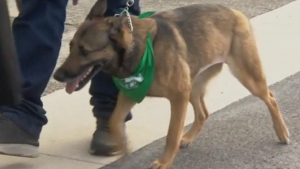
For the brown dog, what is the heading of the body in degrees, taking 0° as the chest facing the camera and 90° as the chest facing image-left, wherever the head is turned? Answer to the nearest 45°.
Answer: approximately 45°
